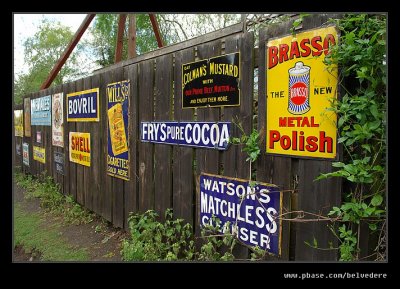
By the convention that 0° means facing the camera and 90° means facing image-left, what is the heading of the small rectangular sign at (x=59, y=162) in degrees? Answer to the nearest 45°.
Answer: approximately 45°

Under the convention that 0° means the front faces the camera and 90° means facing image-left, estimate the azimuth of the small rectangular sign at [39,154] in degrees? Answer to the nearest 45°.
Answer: approximately 45°

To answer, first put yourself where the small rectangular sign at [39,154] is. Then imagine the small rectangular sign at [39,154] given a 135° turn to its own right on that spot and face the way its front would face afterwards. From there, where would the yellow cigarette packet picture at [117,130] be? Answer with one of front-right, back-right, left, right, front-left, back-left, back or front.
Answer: back

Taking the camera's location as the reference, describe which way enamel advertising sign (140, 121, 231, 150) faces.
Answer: facing the viewer and to the left of the viewer

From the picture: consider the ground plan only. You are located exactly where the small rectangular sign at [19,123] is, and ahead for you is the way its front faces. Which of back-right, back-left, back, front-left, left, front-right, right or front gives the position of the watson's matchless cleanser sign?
front-left

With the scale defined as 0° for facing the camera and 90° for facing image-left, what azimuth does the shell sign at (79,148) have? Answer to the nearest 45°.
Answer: approximately 45°

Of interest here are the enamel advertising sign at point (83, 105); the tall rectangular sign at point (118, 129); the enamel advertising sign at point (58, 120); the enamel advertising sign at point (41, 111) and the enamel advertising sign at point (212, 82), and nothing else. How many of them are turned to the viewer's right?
0

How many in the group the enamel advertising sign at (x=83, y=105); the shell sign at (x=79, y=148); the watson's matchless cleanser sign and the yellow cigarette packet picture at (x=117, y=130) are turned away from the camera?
0

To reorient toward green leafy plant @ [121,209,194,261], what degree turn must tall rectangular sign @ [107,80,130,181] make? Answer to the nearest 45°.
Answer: approximately 45° to its left

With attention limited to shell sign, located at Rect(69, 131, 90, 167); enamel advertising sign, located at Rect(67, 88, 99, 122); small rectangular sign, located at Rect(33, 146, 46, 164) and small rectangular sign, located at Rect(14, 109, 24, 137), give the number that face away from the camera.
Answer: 0

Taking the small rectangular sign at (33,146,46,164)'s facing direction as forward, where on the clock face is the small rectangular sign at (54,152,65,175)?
the small rectangular sign at (54,152,65,175) is roughly at 10 o'clock from the small rectangular sign at (33,146,46,164).

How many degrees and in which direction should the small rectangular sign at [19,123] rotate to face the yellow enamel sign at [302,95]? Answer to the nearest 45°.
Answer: approximately 45° to its left

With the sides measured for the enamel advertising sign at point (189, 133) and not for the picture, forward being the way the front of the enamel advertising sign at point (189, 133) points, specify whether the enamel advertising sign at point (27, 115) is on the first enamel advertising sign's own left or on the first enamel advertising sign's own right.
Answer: on the first enamel advertising sign's own right

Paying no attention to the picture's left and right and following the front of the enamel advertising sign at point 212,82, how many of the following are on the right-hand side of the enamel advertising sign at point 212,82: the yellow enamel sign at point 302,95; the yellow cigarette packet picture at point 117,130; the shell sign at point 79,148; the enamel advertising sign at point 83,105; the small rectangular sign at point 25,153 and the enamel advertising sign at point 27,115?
5

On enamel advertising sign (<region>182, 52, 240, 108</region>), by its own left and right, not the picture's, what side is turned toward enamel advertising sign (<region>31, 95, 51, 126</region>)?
right

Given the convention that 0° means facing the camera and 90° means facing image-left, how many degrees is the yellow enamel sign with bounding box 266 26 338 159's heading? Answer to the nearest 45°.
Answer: approximately 45°

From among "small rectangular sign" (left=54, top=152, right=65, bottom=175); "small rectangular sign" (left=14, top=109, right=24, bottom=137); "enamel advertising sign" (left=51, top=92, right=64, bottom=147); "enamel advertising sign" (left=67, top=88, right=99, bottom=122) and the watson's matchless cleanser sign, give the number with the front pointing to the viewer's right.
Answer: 0

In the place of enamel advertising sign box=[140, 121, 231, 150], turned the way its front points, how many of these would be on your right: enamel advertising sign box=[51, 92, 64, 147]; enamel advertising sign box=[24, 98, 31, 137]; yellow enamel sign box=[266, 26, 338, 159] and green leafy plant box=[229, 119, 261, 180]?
2
